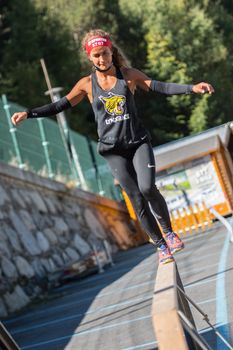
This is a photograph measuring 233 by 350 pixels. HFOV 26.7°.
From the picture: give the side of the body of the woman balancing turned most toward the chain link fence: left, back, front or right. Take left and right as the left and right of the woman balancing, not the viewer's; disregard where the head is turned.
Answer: back

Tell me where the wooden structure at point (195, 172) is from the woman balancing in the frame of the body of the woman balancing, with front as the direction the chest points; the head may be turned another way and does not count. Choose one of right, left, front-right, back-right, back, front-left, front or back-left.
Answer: back

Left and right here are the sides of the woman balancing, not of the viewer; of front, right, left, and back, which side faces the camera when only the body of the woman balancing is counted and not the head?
front
